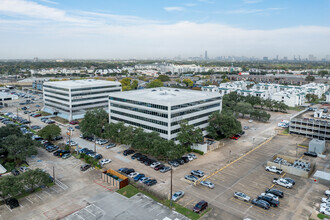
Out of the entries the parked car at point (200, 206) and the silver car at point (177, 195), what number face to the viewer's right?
0

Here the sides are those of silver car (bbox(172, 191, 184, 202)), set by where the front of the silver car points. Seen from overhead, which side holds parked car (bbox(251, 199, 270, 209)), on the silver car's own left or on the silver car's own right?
on the silver car's own left

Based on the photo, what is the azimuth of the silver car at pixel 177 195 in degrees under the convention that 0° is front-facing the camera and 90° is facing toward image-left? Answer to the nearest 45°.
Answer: approximately 45°

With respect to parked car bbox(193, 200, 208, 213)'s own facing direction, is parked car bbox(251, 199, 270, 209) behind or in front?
behind

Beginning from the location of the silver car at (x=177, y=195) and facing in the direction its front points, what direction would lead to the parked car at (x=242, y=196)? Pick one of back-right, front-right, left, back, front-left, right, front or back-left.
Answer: back-left

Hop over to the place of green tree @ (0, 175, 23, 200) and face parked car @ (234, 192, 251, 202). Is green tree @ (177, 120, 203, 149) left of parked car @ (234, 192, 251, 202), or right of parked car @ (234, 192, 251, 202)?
left
